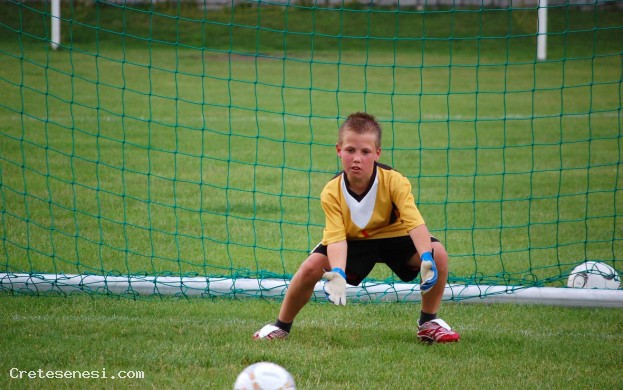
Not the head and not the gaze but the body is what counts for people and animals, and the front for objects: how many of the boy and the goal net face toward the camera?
2

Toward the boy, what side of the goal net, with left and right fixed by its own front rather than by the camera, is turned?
front

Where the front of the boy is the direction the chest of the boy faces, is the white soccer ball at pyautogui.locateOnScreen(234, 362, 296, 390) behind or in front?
in front

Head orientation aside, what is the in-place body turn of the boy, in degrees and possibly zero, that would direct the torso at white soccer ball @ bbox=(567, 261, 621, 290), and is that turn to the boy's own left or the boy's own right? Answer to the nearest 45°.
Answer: approximately 135° to the boy's own left

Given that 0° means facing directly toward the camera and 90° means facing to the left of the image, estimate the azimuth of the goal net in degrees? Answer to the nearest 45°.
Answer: approximately 0°
